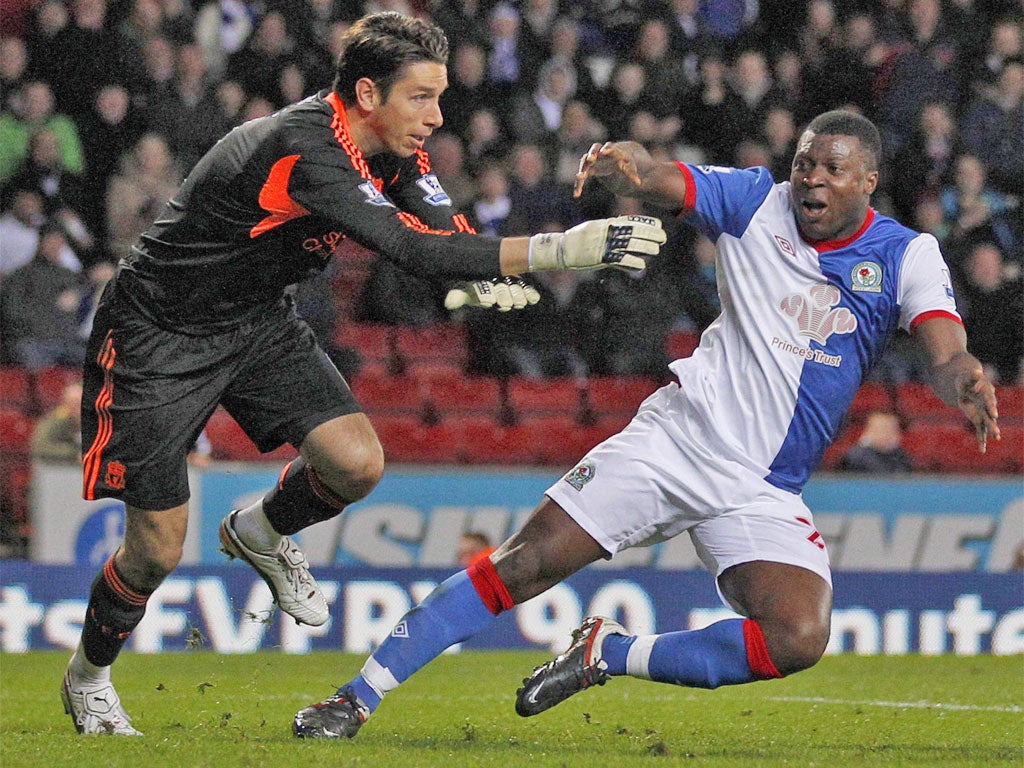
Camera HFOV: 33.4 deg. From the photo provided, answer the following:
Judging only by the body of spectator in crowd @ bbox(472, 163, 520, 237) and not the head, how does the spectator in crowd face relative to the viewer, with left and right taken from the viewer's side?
facing the viewer

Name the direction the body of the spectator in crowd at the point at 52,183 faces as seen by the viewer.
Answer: toward the camera

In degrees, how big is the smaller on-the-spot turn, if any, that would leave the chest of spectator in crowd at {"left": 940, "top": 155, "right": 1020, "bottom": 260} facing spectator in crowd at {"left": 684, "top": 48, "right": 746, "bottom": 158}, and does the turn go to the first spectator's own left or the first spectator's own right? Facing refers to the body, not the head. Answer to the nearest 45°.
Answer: approximately 90° to the first spectator's own right

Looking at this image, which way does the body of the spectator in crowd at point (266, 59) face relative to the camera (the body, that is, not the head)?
toward the camera

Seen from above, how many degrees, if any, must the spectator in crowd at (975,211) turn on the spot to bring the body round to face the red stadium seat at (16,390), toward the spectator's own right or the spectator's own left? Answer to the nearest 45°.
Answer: approximately 45° to the spectator's own right

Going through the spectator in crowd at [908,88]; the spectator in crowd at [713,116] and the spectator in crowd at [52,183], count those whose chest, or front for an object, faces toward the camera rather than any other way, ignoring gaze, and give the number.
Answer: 3

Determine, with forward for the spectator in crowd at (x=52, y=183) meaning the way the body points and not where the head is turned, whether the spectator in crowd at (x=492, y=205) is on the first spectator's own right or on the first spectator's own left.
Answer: on the first spectator's own left

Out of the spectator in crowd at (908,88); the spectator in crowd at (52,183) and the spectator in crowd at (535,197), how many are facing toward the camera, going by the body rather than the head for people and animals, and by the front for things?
3

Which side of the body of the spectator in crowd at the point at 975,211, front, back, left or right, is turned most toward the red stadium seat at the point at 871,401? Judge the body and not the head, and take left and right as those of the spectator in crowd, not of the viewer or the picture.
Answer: front

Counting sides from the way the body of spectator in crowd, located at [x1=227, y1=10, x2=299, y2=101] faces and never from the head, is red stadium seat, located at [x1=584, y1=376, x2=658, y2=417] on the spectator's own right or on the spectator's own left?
on the spectator's own left

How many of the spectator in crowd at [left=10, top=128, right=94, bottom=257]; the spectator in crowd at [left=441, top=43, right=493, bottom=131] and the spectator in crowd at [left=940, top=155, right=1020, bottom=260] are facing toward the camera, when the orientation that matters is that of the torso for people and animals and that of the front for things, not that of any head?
3
